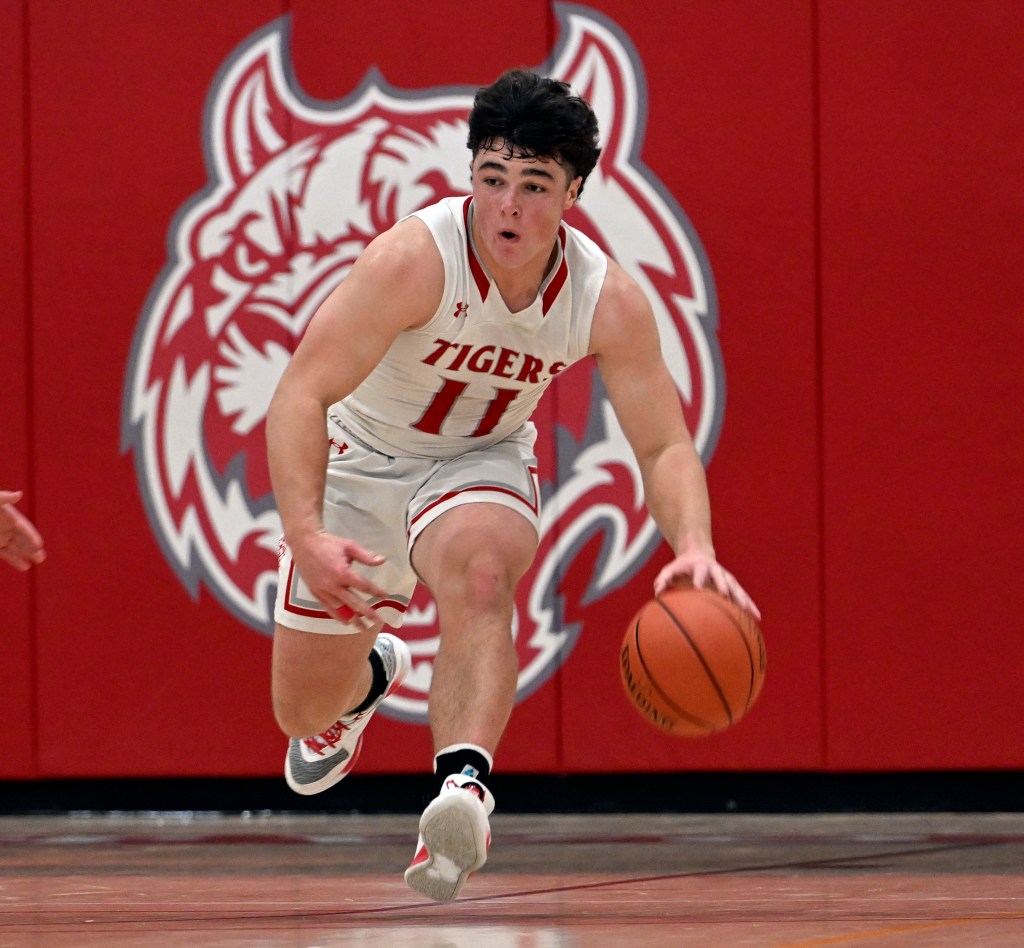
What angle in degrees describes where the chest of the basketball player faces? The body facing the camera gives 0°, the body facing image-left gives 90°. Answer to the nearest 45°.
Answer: approximately 0°
